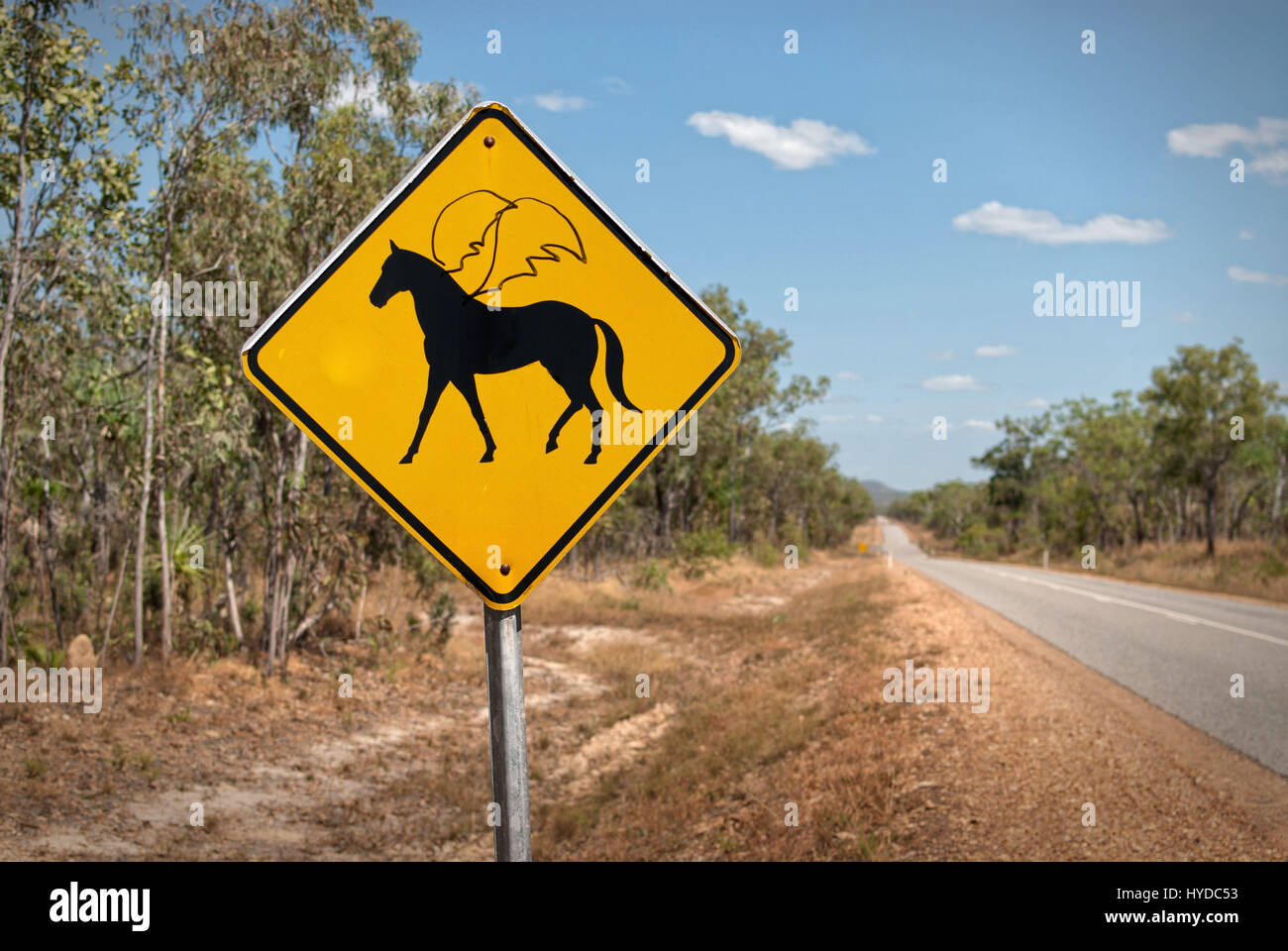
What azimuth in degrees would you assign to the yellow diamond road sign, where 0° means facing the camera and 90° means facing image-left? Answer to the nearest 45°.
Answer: approximately 0°

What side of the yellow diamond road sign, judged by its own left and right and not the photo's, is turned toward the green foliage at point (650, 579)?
back
